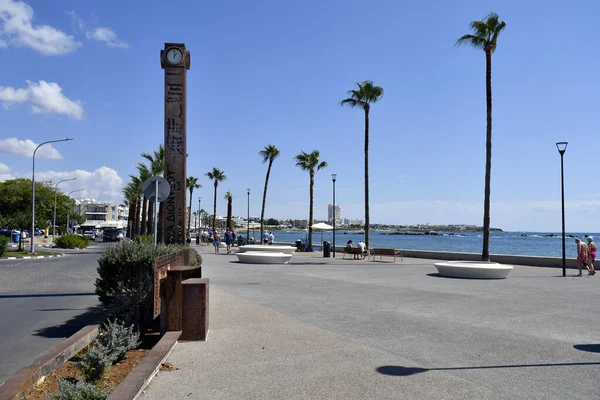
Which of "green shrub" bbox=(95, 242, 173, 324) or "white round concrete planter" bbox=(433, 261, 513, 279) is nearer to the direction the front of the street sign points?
the white round concrete planter

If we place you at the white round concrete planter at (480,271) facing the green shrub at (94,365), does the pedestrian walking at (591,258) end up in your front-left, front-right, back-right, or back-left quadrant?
back-left

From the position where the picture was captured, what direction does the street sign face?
facing away from the viewer

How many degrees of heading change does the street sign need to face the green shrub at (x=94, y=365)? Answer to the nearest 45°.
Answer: approximately 180°

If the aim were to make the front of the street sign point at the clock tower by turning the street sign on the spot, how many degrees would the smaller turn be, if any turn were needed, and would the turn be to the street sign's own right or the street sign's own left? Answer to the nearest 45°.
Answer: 0° — it already faces it

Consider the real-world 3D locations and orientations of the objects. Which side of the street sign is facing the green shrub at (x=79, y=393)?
back

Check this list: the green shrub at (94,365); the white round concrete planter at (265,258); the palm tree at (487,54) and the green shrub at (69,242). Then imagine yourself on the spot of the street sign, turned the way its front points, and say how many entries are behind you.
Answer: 1

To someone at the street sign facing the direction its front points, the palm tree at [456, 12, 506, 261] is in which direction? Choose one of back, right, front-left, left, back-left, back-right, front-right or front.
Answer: front-right

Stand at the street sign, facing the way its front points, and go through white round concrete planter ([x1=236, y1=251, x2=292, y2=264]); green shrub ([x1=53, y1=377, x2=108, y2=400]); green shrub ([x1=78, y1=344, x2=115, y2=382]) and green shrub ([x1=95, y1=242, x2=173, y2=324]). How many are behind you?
3

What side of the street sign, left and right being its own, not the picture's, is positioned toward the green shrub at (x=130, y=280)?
back

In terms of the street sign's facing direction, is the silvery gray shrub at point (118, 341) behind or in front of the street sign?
behind

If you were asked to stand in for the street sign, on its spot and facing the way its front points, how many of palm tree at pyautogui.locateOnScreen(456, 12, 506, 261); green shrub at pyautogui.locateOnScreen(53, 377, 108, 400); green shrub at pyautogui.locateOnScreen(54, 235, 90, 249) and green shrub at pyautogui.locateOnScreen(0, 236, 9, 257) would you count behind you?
1

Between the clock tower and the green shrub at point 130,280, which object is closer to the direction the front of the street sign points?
the clock tower
